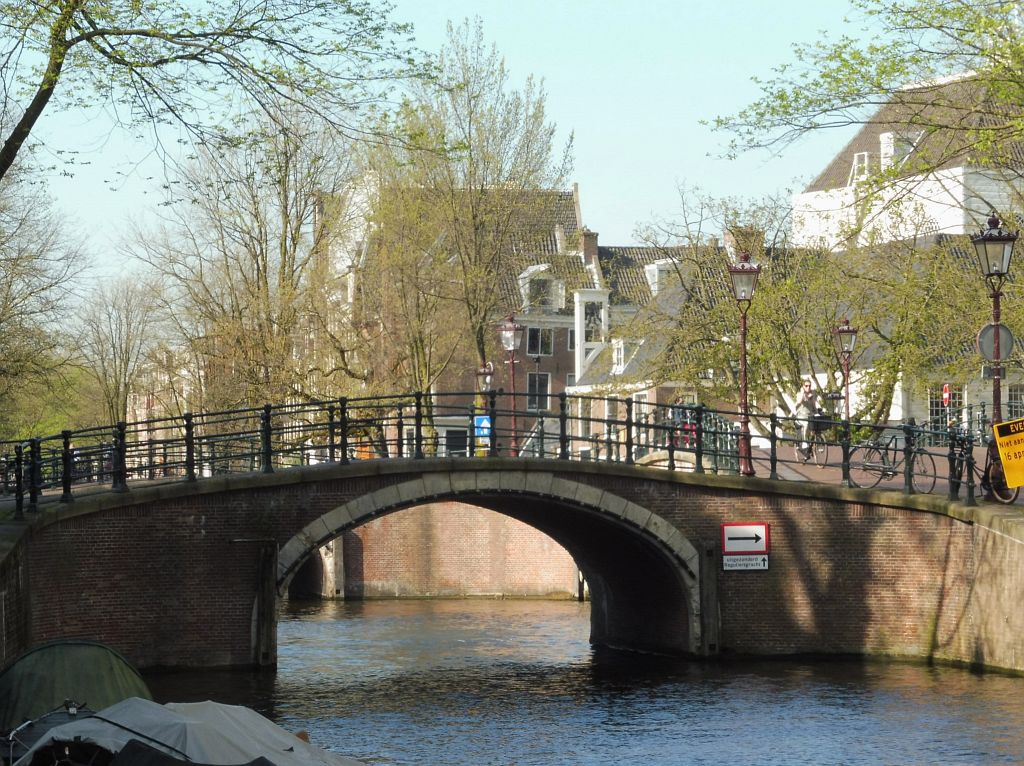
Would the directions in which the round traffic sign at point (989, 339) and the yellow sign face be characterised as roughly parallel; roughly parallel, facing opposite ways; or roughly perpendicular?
roughly parallel, facing opposite ways

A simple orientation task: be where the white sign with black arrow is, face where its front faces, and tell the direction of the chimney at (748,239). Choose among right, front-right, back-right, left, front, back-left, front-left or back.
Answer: back

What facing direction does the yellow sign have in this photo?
toward the camera

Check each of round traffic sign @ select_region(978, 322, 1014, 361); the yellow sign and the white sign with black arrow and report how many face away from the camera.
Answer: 1

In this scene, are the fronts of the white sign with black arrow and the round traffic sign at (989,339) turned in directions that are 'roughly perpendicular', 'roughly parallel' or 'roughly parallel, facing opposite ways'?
roughly parallel, facing opposite ways

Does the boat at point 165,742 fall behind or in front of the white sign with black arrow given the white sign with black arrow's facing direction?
in front

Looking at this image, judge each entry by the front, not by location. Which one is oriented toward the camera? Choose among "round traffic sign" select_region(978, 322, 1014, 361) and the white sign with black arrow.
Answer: the white sign with black arrow

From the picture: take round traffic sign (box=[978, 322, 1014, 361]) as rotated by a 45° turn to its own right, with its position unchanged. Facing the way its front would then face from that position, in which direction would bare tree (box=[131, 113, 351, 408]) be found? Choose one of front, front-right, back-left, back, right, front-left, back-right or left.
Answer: left

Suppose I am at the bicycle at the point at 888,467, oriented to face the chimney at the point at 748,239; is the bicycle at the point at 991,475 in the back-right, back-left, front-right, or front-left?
back-right

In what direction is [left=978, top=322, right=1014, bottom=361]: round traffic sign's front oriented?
away from the camera

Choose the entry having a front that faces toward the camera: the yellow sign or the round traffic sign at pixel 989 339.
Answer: the yellow sign

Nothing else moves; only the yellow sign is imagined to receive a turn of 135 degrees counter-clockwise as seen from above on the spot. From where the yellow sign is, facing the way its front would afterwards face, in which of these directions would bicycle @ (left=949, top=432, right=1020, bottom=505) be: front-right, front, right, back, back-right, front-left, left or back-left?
front-left

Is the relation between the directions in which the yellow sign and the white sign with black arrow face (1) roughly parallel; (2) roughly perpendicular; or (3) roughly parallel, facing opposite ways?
roughly parallel

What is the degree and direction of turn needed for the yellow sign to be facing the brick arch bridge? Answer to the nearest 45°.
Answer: approximately 135° to its right

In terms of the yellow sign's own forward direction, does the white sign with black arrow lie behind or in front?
behind
